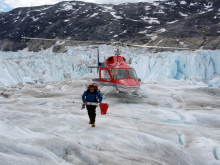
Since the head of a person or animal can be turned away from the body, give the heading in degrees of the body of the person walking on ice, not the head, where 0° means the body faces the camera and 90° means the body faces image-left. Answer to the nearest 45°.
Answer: approximately 0°

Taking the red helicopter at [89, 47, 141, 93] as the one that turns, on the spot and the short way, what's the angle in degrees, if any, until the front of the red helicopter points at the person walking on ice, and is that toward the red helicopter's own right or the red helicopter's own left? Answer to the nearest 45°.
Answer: approximately 45° to the red helicopter's own right

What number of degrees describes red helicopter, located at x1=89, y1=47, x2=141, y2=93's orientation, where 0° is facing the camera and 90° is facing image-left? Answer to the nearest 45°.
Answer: approximately 315°

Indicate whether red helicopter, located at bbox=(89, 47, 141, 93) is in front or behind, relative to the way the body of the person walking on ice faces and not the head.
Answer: behind
